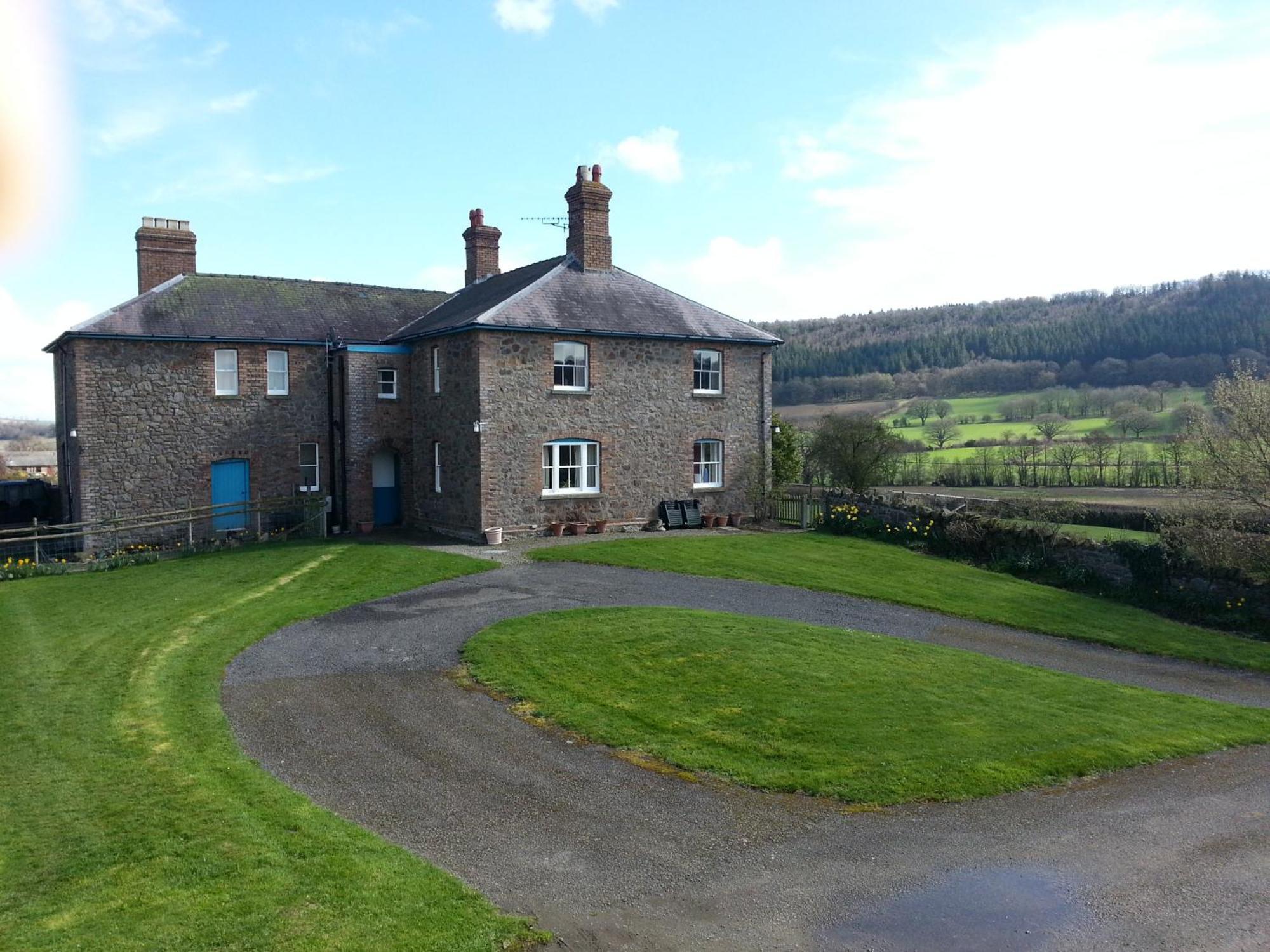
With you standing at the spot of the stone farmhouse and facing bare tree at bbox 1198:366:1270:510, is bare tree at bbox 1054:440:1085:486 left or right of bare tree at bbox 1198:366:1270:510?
left

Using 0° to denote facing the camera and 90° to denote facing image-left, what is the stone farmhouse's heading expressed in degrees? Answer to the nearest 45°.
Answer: approximately 0°

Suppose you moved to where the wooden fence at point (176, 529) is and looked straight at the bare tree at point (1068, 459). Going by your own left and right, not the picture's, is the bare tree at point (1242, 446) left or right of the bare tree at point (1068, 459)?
right

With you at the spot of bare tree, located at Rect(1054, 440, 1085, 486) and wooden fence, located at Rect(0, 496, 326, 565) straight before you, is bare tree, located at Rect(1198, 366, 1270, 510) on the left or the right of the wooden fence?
left

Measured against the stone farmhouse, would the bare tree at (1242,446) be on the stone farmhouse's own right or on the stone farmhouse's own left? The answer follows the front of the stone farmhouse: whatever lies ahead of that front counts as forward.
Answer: on the stone farmhouse's own left

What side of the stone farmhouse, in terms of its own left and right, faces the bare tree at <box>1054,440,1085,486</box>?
left
